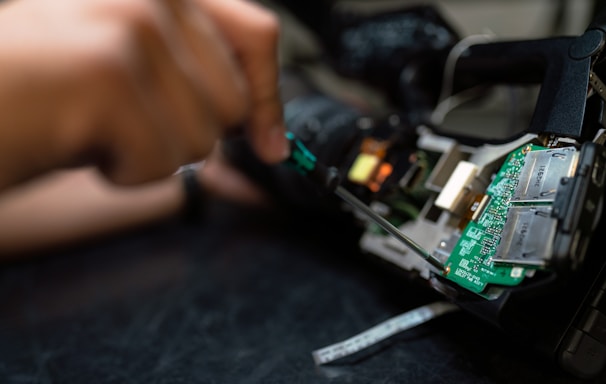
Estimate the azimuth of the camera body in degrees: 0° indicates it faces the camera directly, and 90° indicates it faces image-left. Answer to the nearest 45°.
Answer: approximately 135°
